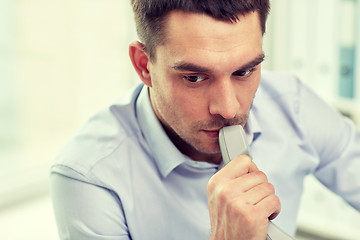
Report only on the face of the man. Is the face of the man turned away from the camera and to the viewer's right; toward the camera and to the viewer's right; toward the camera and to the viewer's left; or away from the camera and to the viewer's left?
toward the camera and to the viewer's right

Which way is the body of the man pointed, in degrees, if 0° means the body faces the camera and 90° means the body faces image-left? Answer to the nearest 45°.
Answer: approximately 315°
